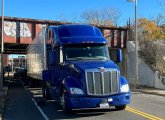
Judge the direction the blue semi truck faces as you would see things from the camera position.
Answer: facing the viewer and to the right of the viewer
